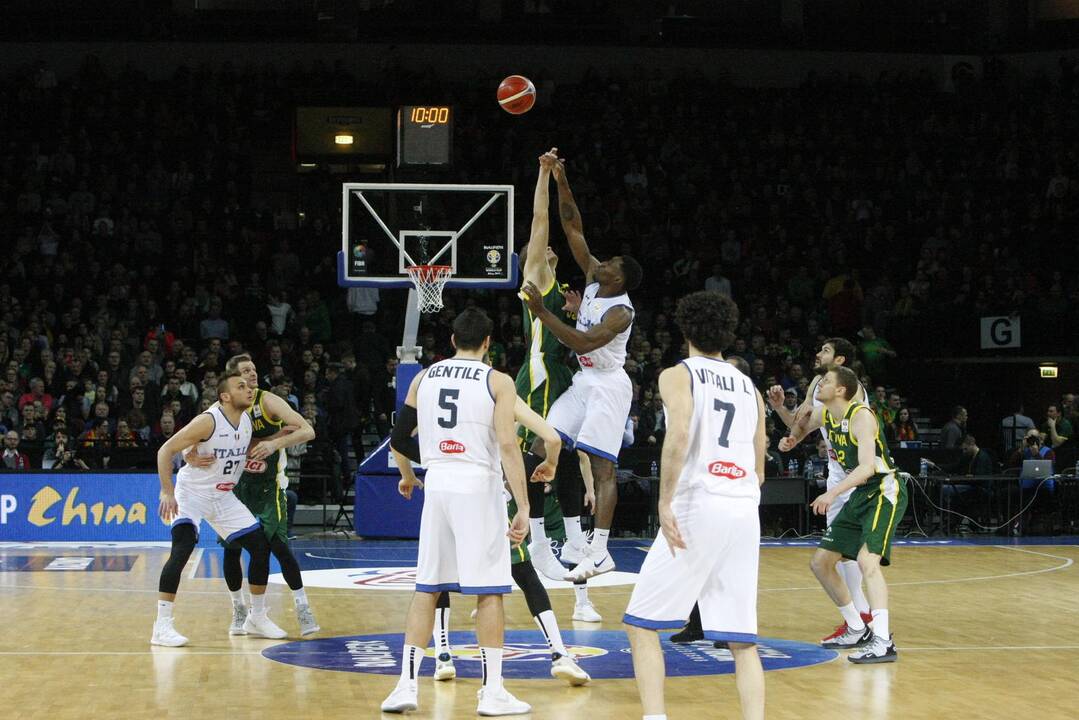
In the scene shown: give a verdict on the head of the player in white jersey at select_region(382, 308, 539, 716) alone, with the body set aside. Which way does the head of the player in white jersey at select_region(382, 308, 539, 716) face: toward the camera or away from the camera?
away from the camera

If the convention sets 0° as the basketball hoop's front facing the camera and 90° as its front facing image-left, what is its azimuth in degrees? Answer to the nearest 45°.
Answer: approximately 0°

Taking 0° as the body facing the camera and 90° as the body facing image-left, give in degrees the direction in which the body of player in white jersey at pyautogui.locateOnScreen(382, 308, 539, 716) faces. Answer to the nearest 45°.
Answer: approximately 180°

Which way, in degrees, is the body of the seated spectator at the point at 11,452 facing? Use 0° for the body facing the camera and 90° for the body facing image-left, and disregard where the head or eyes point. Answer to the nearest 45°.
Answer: approximately 0°

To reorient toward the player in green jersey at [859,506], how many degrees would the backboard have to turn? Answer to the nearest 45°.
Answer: approximately 45° to its left

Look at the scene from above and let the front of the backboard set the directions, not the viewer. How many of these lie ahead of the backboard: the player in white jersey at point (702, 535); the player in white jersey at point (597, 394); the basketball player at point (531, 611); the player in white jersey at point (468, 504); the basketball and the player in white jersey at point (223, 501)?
6

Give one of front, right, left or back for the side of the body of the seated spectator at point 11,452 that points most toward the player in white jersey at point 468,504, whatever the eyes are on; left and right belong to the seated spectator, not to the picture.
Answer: front

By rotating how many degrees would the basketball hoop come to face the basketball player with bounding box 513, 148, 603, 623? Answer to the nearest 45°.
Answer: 0° — it already faces them

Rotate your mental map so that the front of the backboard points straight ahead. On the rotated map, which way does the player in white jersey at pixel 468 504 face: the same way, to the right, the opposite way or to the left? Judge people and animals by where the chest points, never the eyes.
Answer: the opposite way

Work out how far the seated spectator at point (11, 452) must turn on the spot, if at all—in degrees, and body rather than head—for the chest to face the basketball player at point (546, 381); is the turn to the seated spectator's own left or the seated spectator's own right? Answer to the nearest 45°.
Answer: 0° — they already face them

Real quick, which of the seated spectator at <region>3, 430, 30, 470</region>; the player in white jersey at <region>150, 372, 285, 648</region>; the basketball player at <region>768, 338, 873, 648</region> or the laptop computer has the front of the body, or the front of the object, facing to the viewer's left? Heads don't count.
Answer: the basketball player

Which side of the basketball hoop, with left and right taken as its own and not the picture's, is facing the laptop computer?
left

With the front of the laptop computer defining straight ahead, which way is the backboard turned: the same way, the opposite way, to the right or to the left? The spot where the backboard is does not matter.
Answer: the opposite way

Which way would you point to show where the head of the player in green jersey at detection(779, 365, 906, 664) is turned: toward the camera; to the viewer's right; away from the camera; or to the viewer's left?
to the viewer's left
